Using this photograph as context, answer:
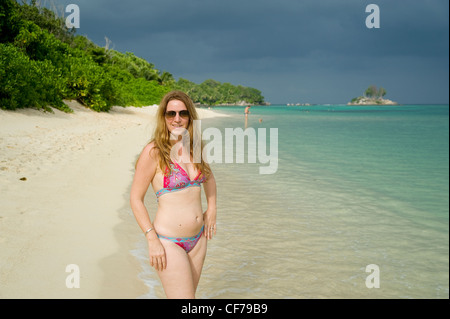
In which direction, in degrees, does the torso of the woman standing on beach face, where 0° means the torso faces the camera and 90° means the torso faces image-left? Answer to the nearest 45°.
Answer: approximately 315°
